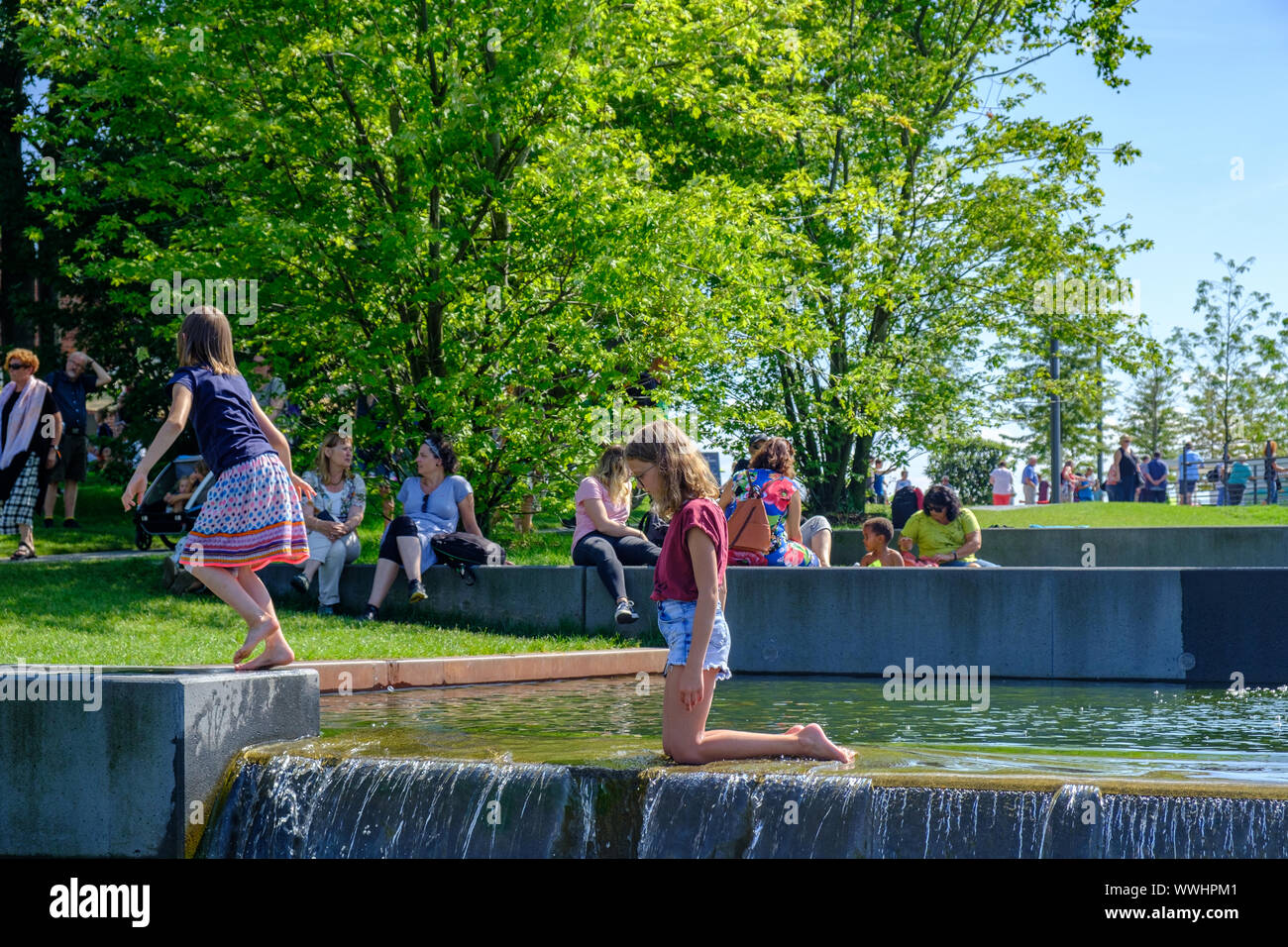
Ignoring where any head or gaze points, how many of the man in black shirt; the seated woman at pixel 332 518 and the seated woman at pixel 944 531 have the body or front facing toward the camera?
3

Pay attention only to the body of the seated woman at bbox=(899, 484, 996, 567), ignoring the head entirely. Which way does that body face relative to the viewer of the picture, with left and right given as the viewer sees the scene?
facing the viewer

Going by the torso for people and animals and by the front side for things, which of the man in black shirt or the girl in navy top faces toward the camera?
the man in black shirt

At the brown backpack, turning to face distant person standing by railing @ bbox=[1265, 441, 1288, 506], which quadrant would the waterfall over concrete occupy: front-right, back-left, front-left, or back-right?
back-right

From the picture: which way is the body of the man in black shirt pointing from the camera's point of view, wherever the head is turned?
toward the camera

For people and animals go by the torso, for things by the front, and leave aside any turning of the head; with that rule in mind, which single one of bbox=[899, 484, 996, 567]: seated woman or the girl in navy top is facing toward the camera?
the seated woman

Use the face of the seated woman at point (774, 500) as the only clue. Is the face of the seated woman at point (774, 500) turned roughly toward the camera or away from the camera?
away from the camera

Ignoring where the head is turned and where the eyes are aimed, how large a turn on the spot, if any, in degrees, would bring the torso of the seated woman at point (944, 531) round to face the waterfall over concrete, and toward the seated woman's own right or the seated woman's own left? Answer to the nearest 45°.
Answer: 0° — they already face it

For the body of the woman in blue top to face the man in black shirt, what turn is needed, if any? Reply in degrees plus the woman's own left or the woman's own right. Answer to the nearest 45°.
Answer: approximately 90° to the woman's own right

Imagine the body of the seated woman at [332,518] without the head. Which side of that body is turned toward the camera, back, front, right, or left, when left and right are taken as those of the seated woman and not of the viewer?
front

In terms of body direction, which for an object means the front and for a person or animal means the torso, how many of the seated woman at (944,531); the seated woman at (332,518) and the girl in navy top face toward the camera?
2

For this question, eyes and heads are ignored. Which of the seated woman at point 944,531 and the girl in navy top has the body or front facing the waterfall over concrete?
the seated woman

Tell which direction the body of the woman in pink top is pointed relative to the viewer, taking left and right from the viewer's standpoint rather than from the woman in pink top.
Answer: facing the viewer and to the right of the viewer

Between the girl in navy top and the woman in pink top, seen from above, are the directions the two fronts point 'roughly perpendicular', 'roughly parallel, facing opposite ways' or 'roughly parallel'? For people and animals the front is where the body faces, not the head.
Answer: roughly parallel, facing opposite ways

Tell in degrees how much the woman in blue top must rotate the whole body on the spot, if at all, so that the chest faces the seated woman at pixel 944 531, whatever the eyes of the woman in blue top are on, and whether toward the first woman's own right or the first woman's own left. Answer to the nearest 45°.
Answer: approximately 135° to the first woman's own left
